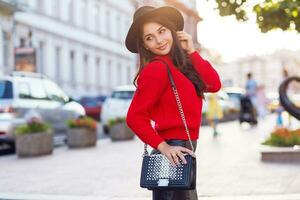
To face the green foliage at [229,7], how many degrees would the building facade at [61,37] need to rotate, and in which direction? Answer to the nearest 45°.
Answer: approximately 45° to its right

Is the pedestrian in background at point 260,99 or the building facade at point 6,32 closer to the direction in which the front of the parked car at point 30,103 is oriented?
the pedestrian in background

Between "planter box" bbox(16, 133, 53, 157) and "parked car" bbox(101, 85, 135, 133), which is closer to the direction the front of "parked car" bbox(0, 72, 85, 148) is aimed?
the parked car

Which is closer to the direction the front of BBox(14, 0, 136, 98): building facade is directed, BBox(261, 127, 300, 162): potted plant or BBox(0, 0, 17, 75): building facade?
the potted plant

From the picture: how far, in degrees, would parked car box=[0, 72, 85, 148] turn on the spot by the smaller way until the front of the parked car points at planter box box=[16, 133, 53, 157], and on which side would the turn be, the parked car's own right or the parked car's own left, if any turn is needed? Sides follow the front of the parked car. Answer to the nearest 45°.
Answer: approximately 135° to the parked car's own right

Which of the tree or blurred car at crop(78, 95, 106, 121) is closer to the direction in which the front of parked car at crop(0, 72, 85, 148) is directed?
the blurred car

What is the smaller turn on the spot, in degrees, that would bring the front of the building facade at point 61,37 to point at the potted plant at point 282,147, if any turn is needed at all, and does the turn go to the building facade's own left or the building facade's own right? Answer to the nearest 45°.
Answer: approximately 45° to the building facade's own right

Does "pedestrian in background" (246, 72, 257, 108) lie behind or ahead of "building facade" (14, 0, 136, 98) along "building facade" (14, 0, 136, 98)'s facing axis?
ahead

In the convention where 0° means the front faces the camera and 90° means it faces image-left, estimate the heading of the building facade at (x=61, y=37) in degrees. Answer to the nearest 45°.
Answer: approximately 315°
